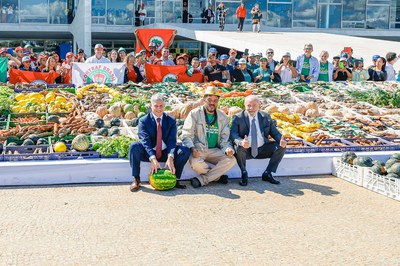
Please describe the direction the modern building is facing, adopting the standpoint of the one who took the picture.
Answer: facing the viewer

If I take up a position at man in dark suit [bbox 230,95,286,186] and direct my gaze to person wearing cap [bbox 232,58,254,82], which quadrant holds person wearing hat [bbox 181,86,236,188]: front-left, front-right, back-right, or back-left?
back-left

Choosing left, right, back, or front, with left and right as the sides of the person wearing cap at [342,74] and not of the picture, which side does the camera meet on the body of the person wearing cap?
front

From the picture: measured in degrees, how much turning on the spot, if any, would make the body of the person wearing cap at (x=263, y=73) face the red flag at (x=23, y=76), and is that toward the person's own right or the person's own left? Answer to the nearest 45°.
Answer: approximately 90° to the person's own right

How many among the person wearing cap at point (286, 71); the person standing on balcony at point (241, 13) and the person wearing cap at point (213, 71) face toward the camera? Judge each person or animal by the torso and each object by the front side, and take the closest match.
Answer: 3

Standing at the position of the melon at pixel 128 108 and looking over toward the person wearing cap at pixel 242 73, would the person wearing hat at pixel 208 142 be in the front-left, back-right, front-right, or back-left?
back-right

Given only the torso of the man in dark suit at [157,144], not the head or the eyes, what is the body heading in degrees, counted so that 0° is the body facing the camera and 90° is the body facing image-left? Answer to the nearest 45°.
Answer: approximately 0°

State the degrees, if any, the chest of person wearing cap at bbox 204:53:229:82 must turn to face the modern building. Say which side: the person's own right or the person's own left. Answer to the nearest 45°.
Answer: approximately 180°

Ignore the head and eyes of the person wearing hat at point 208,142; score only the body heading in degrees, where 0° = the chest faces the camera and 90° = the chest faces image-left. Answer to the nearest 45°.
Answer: approximately 0°

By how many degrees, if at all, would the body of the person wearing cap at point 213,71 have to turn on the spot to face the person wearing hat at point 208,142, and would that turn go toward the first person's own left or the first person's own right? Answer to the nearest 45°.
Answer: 0° — they already face them

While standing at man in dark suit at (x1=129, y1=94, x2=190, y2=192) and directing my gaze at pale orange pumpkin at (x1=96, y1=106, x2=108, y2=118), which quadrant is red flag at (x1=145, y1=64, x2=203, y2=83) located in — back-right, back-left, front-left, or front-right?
front-right
